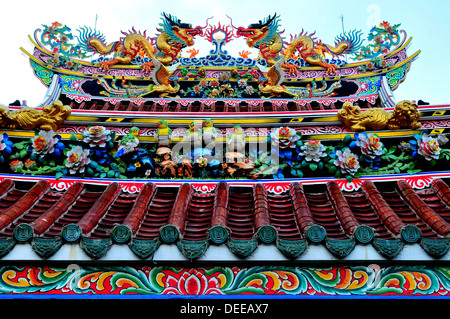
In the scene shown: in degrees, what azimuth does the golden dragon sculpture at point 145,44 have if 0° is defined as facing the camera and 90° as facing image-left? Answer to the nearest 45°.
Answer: approximately 270°

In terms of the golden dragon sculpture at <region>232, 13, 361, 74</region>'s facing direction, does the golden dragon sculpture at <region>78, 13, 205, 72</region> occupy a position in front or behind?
in front

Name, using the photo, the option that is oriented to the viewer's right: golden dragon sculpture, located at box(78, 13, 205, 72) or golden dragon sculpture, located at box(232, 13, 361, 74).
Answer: golden dragon sculpture, located at box(78, 13, 205, 72)

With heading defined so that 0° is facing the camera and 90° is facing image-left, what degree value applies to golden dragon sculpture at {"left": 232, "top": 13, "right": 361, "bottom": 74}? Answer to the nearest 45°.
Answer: approximately 90°

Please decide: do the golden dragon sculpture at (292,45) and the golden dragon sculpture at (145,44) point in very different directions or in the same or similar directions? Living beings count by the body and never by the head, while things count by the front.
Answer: very different directions

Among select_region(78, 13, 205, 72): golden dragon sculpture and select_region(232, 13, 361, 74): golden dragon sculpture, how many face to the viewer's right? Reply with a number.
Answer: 1

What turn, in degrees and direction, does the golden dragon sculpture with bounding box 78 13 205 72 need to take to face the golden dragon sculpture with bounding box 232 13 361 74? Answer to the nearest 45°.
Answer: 0° — it already faces it
